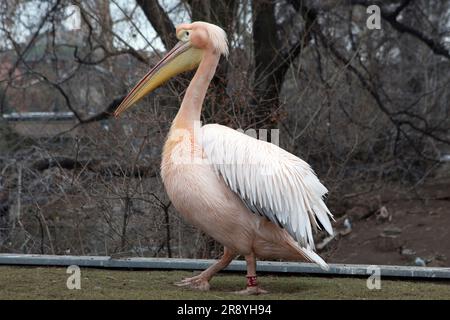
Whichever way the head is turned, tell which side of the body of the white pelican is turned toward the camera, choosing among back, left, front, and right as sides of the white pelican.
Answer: left
